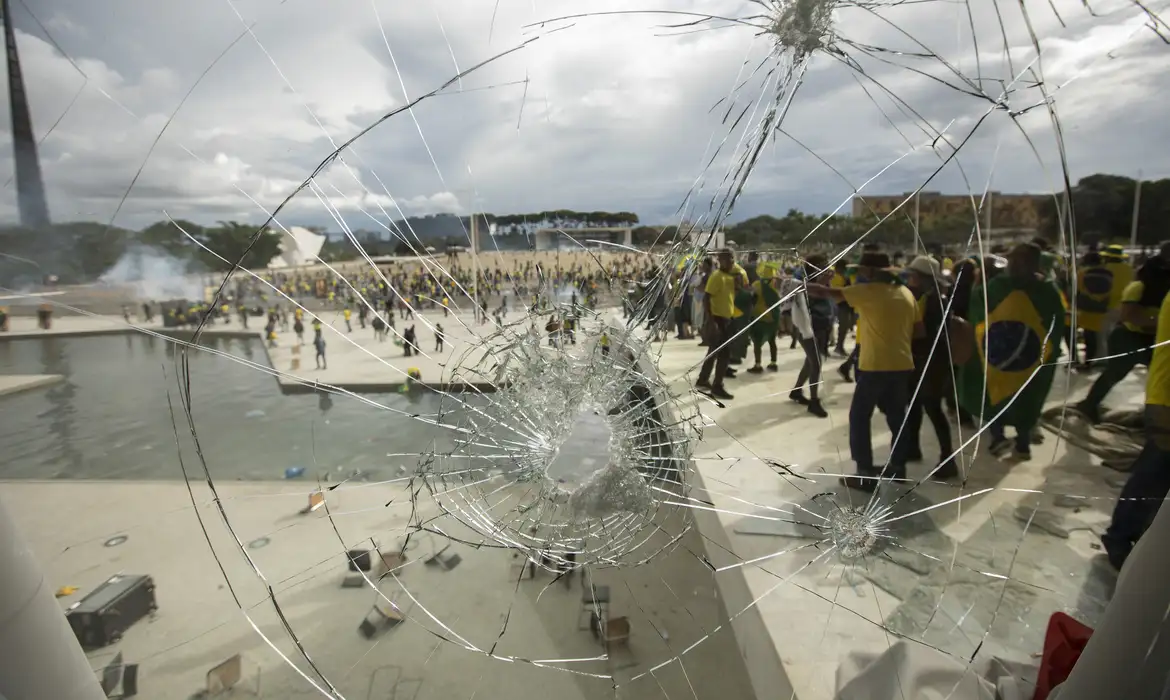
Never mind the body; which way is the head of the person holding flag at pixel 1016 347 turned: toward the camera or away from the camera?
away from the camera

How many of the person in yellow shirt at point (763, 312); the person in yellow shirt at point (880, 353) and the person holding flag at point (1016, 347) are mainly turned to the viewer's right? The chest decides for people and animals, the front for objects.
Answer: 0

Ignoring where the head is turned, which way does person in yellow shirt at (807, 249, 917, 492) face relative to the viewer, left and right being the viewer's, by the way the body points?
facing away from the viewer and to the left of the viewer

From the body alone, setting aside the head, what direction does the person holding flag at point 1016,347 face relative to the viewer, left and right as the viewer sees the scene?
facing away from the viewer

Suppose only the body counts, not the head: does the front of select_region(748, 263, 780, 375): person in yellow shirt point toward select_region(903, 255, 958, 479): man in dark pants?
no
